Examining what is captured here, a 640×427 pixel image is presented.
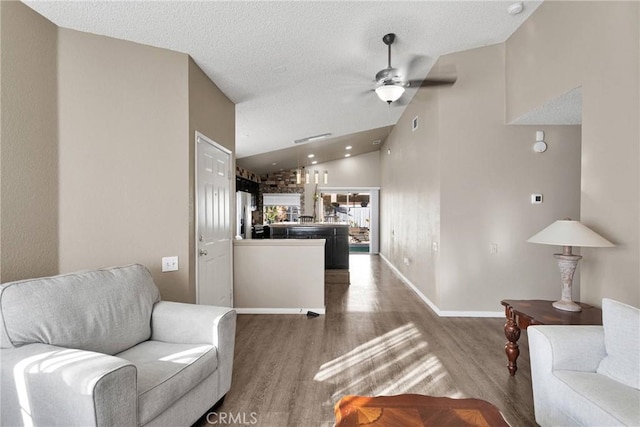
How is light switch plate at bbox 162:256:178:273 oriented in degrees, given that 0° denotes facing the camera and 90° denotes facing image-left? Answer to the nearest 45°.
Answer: approximately 0°

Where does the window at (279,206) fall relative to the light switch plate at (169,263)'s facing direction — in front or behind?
behind

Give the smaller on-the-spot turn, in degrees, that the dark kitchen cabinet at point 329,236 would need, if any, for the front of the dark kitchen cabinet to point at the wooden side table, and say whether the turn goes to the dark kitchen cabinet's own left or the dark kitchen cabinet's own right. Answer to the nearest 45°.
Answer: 0° — it already faces it

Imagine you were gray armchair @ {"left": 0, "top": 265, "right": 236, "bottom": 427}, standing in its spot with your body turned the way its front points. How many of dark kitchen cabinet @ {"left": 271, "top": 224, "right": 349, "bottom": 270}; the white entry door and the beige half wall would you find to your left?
3

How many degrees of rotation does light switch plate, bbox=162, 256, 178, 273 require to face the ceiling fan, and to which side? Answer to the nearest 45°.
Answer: approximately 90° to its left

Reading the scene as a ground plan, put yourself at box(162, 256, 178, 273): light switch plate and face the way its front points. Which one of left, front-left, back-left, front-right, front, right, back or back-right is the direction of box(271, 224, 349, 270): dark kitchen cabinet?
back-left

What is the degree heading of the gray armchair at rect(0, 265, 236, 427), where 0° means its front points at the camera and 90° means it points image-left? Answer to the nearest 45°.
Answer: approximately 315°

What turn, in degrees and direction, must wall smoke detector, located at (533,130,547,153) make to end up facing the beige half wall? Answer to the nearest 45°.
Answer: approximately 45° to its right

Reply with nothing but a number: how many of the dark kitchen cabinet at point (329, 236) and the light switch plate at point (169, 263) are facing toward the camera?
2

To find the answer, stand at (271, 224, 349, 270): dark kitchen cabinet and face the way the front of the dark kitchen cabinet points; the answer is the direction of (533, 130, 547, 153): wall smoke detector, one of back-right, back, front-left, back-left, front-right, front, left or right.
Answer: front-left

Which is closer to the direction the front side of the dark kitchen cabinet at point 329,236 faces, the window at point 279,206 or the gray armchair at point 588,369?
the gray armchair

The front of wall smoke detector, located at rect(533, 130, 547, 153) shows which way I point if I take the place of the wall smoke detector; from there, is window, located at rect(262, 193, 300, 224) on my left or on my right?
on my right

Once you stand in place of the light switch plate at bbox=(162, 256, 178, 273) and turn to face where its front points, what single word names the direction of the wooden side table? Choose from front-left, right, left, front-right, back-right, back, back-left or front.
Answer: front-left
